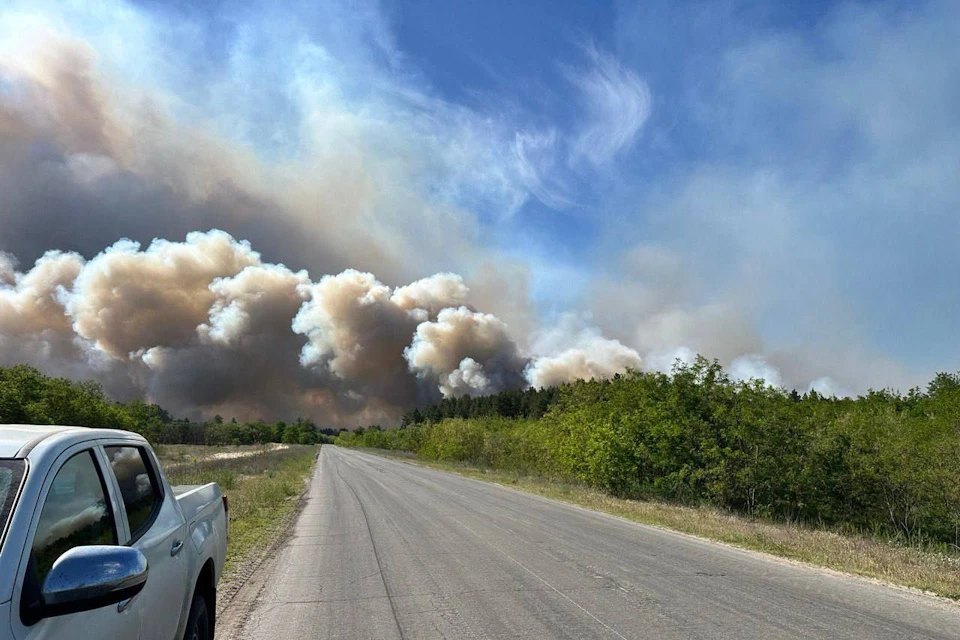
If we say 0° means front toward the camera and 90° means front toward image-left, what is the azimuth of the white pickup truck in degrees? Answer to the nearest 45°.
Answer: approximately 45°
